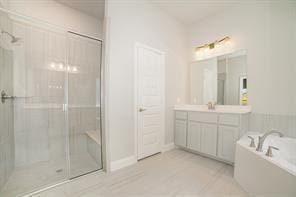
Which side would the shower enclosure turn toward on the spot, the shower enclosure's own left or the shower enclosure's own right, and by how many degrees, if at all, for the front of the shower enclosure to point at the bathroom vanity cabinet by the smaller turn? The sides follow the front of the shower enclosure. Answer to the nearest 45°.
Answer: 0° — it already faces it

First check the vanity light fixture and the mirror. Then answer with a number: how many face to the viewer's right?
0

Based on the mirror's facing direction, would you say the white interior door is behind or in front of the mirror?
in front

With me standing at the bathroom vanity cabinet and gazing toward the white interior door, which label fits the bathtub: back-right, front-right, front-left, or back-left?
back-left

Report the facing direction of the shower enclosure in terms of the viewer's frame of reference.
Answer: facing the viewer and to the right of the viewer

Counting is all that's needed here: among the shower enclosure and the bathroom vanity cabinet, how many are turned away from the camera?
0

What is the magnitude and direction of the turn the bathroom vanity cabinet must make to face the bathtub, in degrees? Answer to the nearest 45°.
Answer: approximately 90° to its left

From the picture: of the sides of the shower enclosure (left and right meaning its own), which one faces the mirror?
left

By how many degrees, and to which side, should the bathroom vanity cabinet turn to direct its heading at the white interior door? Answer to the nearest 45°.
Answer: approximately 45° to its right

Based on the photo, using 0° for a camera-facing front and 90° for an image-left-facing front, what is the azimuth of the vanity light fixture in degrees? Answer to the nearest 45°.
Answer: approximately 45°
